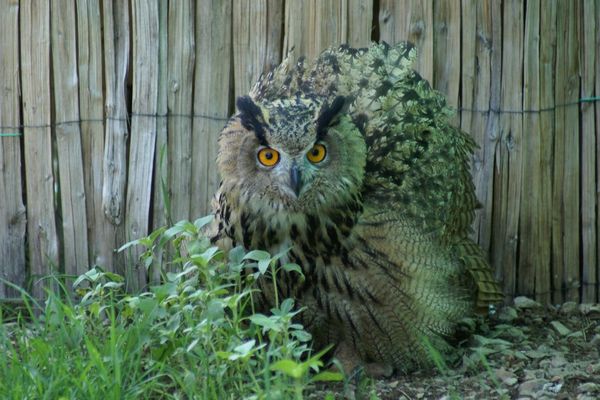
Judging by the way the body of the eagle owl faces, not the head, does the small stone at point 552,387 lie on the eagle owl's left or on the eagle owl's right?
on the eagle owl's left

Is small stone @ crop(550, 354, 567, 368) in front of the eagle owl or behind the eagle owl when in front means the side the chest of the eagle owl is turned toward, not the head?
behind

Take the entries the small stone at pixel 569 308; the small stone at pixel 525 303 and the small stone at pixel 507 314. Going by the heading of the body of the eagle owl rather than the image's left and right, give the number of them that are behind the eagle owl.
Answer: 3

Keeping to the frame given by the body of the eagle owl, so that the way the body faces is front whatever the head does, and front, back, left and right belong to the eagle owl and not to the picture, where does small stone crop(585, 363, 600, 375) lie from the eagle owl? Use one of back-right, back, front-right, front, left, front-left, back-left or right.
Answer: back-left

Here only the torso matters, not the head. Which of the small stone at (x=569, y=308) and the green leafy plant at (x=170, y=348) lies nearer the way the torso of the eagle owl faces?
the green leafy plant

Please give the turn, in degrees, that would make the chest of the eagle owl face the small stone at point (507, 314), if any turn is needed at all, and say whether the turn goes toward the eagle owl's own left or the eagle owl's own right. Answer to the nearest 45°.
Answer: approximately 180°

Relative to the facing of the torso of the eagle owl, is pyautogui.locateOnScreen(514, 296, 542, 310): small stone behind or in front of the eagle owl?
behind

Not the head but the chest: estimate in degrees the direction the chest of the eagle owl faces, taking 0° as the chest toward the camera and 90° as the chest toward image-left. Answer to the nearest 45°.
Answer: approximately 45°
